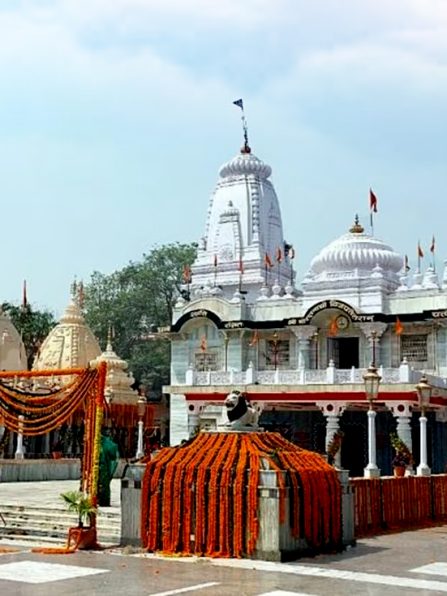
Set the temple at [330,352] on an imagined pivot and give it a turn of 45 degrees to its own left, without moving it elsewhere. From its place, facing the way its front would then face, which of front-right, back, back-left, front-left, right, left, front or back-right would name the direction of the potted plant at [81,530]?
front-right

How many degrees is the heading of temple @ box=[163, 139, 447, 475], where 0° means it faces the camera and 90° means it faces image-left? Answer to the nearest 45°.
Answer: approximately 0°

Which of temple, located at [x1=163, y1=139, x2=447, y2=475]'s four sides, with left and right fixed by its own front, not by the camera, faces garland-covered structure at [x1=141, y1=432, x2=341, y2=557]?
front

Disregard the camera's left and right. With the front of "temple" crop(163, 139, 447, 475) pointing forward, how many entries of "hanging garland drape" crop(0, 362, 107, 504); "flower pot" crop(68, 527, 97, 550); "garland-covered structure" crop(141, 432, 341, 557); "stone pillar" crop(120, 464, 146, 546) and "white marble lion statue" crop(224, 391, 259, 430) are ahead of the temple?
5

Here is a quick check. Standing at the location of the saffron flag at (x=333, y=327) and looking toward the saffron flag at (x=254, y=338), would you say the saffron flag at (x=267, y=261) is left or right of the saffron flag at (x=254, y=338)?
right

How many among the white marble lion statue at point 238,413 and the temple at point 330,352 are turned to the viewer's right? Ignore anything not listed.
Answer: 0

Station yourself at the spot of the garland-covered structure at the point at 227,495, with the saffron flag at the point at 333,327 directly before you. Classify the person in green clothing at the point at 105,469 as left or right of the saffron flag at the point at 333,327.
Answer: left

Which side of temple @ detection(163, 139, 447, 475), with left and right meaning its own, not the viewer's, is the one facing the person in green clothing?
front

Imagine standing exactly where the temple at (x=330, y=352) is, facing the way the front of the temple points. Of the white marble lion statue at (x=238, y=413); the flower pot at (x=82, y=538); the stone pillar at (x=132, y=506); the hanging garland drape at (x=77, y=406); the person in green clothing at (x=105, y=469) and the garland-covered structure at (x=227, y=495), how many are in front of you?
6
